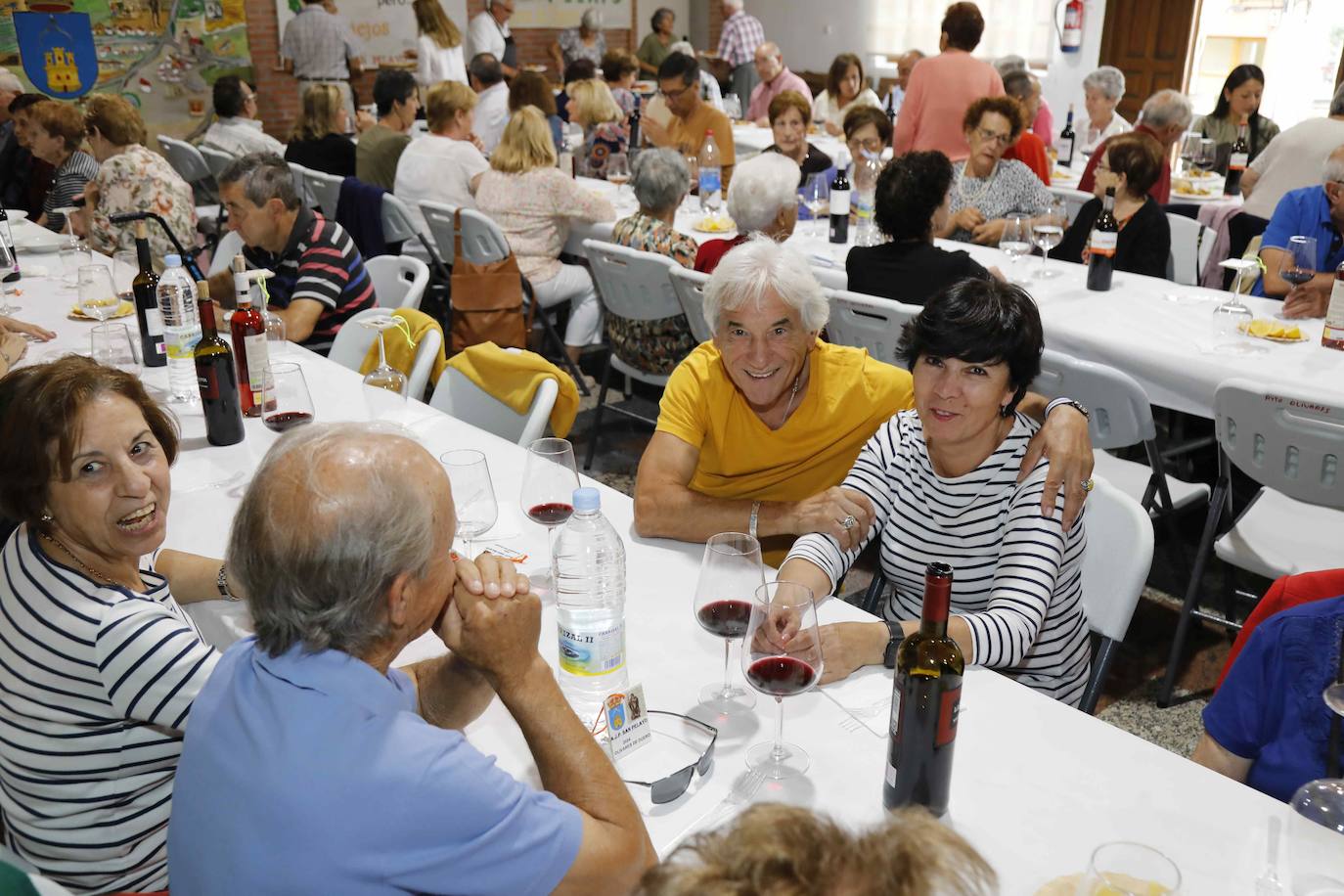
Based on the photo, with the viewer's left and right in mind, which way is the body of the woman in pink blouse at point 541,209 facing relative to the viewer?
facing away from the viewer and to the right of the viewer

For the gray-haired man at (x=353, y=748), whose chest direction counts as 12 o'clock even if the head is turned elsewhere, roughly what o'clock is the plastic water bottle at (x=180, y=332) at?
The plastic water bottle is roughly at 10 o'clock from the gray-haired man.

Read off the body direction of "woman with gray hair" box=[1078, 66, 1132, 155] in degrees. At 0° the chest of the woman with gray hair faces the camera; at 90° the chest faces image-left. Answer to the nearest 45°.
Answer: approximately 45°

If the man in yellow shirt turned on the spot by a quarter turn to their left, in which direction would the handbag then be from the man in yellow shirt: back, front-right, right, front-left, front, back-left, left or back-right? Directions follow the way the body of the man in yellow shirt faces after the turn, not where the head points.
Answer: back-left

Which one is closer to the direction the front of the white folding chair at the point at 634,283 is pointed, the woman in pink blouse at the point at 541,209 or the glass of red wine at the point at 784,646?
the woman in pink blouse

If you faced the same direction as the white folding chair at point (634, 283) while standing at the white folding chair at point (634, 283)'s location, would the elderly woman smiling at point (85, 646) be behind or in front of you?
behind

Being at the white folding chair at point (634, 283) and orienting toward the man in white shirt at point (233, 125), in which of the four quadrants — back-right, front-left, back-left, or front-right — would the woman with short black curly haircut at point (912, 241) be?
back-right

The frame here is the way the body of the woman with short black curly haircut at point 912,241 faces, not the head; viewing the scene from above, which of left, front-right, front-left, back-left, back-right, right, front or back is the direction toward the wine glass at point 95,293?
back-left

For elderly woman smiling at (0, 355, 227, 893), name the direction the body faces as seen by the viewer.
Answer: to the viewer's right

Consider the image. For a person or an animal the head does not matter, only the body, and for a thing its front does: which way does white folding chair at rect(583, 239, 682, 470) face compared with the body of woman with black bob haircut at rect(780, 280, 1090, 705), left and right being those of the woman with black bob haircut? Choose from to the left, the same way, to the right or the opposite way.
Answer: the opposite way
